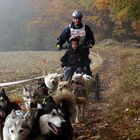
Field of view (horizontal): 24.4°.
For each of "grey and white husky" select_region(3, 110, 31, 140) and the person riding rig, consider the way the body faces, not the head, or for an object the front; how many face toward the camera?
2

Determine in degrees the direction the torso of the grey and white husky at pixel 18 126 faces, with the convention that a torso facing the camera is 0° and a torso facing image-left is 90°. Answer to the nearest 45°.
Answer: approximately 0°

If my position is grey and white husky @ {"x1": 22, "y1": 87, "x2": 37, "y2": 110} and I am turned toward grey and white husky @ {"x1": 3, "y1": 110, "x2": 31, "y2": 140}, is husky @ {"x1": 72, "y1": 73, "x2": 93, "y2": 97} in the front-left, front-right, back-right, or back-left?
back-left

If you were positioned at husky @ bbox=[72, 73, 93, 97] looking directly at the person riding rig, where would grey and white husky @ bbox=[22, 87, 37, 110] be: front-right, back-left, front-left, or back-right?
back-left

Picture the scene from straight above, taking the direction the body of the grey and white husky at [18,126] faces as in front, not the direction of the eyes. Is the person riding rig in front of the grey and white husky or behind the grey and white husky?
behind

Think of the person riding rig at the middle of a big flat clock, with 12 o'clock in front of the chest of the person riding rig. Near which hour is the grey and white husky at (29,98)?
The grey and white husky is roughly at 1 o'clock from the person riding rig.

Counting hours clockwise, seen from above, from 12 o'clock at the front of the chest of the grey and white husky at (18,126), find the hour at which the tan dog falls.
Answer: The tan dog is roughly at 7 o'clock from the grey and white husky.
